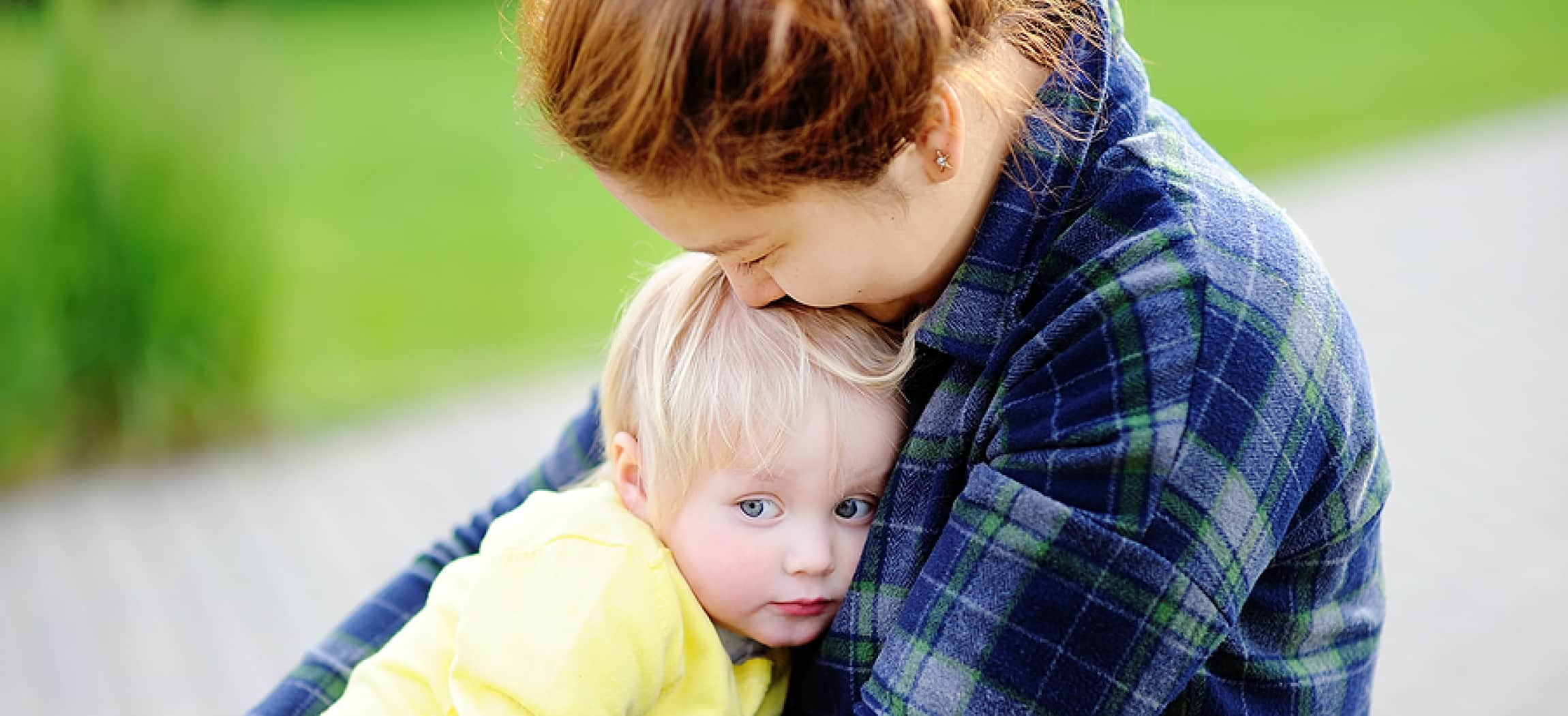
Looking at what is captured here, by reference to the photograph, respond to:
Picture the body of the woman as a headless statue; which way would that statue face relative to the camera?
to the viewer's left
